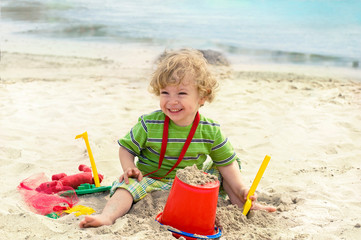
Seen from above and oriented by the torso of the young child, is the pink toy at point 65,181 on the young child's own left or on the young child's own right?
on the young child's own right

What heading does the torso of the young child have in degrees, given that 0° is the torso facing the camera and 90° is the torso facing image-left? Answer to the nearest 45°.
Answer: approximately 0°

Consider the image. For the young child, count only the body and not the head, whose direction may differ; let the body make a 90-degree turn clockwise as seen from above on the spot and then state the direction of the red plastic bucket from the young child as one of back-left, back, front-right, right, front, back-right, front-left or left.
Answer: left
